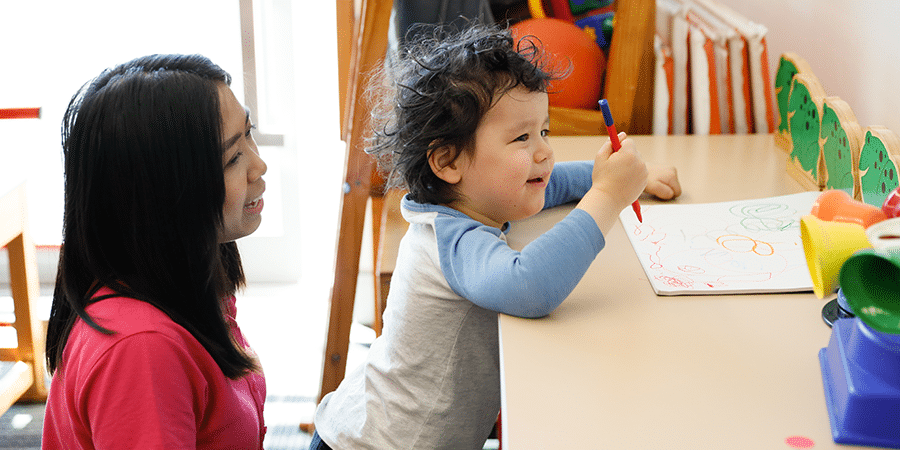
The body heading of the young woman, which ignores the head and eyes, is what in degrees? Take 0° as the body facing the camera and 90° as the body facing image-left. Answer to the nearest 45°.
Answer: approximately 270°

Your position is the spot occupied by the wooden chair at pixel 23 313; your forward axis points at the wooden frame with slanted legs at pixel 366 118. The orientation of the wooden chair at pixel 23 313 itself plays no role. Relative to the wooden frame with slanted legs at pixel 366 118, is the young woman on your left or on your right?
right

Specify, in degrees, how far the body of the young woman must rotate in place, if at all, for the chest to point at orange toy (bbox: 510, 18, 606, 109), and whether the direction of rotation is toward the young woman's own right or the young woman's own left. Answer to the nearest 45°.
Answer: approximately 45° to the young woman's own left

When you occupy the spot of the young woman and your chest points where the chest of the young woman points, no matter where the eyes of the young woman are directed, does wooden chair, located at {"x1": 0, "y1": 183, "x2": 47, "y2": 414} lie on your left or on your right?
on your left

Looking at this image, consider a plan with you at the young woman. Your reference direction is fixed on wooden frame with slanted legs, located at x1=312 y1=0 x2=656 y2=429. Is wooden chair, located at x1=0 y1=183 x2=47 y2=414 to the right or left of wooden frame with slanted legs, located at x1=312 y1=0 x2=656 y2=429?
left

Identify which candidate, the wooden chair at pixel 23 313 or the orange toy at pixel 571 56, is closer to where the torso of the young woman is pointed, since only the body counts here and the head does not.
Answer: the orange toy

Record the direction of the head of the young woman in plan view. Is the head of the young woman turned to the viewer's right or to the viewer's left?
to the viewer's right
